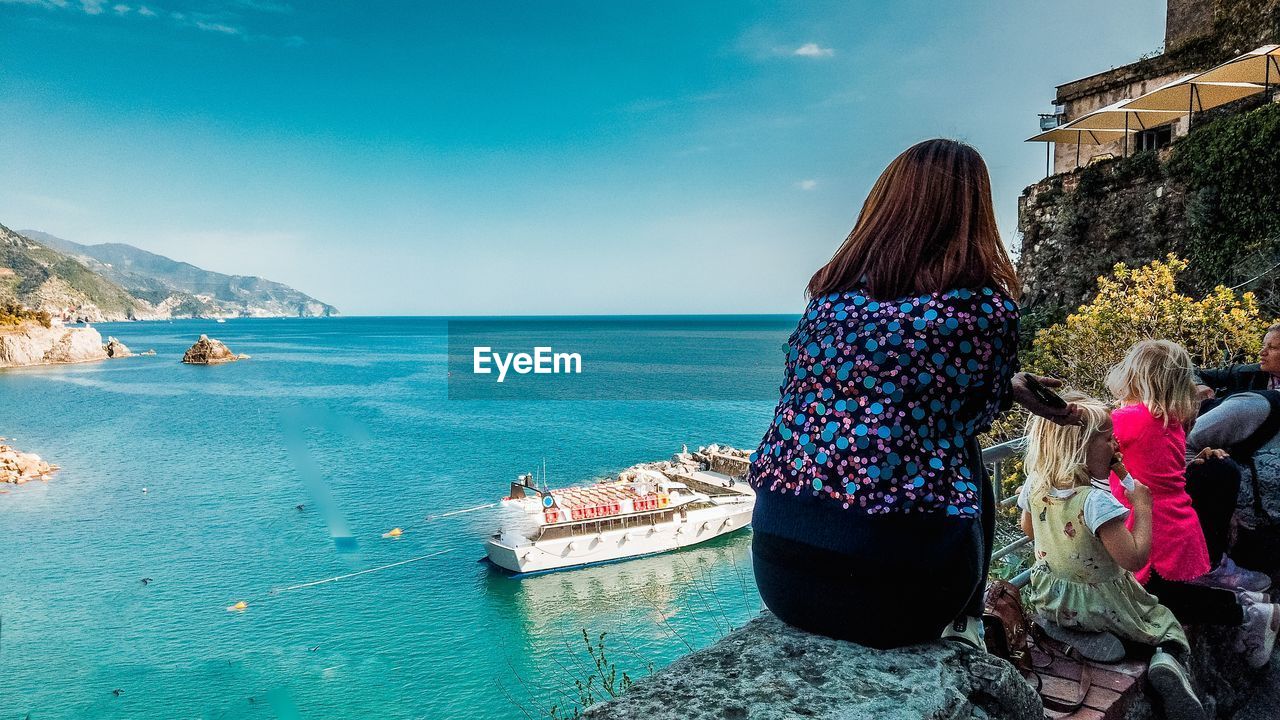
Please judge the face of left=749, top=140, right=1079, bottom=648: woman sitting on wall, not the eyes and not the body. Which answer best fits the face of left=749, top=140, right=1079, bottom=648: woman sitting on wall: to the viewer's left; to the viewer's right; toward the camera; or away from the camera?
away from the camera

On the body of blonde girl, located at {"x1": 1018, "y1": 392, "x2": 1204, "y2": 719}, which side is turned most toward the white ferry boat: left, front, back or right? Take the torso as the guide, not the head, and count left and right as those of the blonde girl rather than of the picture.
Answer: left

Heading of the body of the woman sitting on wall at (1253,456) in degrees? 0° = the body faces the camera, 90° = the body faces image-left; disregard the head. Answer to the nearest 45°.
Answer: approximately 90°
